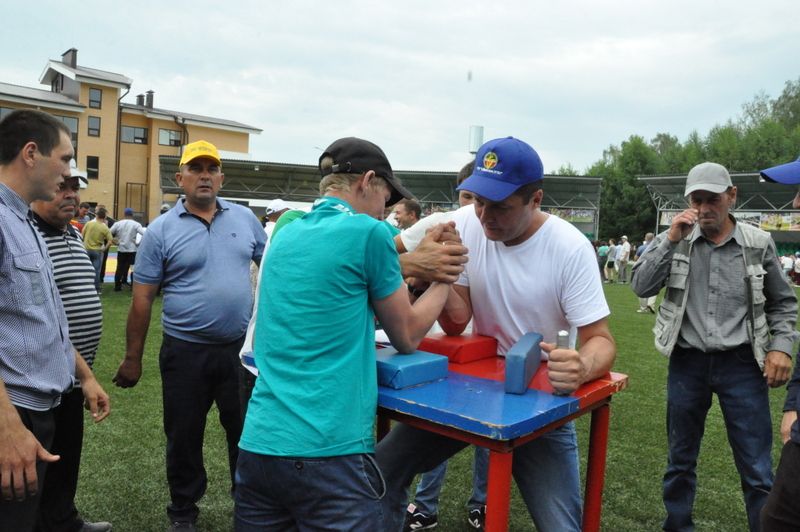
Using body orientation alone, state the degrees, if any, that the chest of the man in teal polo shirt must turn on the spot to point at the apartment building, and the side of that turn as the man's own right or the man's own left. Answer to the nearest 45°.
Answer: approximately 45° to the man's own left

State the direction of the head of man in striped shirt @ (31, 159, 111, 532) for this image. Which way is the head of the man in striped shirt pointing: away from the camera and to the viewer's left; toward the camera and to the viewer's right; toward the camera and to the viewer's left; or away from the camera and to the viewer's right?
toward the camera and to the viewer's right

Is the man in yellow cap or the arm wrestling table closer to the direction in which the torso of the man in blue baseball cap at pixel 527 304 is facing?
the arm wrestling table

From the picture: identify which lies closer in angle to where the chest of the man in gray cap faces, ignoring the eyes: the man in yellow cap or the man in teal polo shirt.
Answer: the man in teal polo shirt

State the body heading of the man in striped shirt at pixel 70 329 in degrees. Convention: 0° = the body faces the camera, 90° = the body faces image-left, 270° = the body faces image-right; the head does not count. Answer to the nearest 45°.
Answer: approximately 315°

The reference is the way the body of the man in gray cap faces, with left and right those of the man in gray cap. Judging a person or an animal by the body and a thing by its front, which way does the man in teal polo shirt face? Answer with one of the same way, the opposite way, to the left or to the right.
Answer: the opposite way

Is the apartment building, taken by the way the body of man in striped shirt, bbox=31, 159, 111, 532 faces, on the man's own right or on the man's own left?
on the man's own left

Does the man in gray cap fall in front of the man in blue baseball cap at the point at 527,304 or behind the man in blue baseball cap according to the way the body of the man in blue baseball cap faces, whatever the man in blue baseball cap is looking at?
behind

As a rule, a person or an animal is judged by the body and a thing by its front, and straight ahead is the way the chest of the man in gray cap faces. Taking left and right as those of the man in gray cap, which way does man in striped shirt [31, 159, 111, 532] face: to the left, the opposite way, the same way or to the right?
to the left

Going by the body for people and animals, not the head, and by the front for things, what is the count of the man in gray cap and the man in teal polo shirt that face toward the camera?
1
